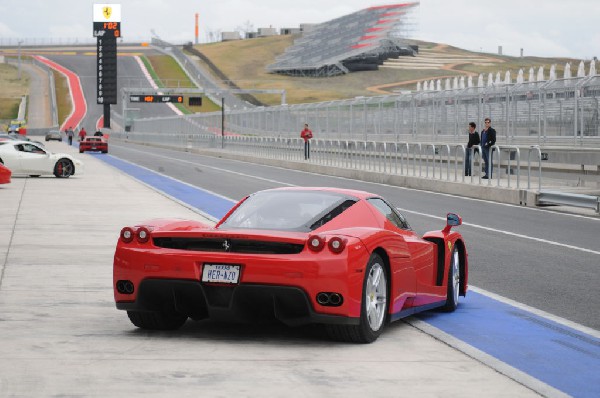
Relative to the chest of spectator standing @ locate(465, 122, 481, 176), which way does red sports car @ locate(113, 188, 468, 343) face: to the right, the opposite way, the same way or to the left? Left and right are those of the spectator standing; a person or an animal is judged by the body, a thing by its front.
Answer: the opposite way

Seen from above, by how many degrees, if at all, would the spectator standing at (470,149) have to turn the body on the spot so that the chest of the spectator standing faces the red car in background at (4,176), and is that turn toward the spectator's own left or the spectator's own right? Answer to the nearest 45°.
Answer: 0° — they already face it

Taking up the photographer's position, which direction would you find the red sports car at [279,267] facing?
facing away from the viewer and to the right of the viewer

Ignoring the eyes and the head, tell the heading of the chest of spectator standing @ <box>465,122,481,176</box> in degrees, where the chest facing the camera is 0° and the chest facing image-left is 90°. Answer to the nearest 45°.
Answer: approximately 45°

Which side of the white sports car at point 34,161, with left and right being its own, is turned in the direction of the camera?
right

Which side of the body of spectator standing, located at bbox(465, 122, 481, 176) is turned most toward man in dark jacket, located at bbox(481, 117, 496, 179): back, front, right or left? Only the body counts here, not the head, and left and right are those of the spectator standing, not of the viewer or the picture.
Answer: left

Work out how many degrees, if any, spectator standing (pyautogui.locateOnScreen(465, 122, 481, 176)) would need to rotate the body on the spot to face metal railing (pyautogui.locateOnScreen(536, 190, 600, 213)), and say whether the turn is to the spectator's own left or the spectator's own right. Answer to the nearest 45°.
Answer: approximately 45° to the spectator's own left

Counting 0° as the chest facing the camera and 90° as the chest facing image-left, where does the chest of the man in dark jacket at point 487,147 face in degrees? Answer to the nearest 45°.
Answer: approximately 45°

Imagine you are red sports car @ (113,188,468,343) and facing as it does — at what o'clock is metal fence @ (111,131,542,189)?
The metal fence is roughly at 11 o'clock from the red sports car.

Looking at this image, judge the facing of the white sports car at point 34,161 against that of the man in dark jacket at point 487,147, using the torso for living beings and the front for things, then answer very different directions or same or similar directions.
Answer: very different directions

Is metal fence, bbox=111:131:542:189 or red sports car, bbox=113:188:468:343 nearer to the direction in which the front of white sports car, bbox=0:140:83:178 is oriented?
the metal fence

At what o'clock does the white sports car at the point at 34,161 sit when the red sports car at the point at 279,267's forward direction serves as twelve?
The white sports car is roughly at 10 o'clock from the red sports car.
